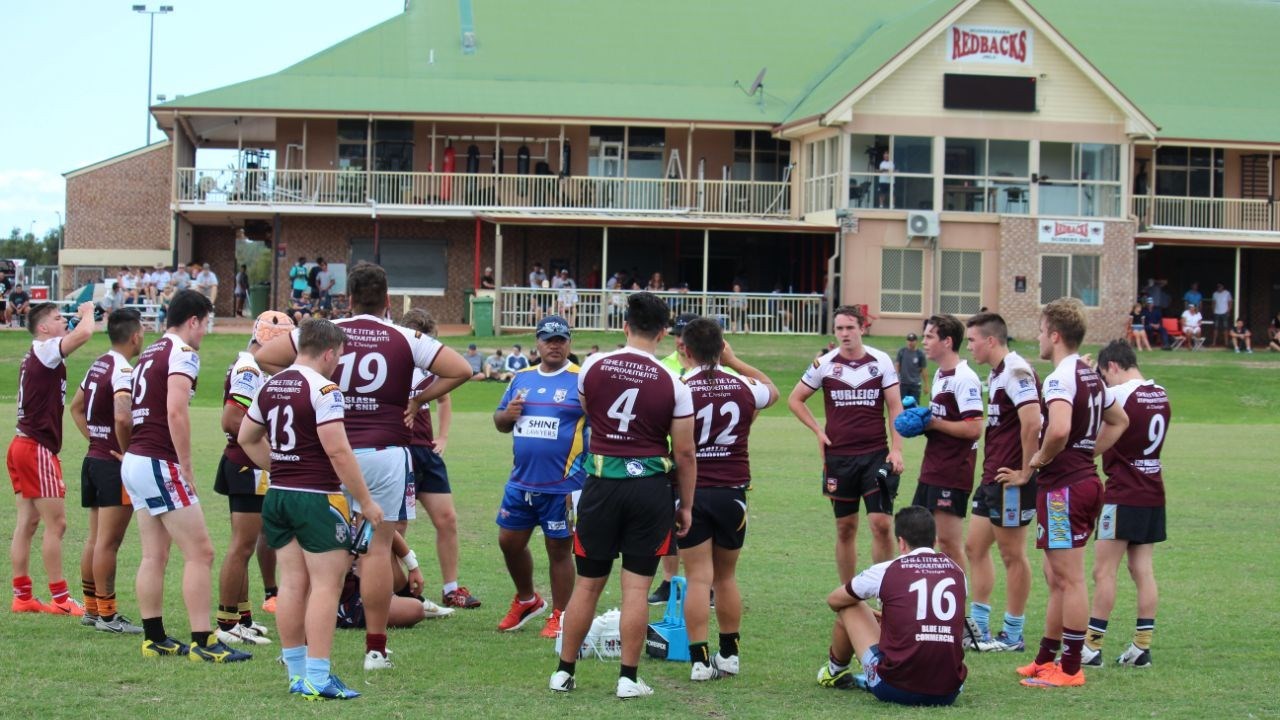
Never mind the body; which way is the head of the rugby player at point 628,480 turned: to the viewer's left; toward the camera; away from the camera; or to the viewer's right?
away from the camera

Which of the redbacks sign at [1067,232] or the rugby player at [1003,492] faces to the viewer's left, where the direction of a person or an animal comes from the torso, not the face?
the rugby player

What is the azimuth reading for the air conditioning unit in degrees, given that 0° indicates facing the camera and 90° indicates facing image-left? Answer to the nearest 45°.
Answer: approximately 0°

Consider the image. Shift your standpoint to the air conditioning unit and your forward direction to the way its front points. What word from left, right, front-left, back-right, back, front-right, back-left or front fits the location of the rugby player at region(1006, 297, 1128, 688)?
front

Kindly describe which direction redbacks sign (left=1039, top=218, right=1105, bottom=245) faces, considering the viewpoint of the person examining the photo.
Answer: facing the viewer

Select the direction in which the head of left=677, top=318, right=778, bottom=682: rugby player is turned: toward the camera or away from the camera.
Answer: away from the camera

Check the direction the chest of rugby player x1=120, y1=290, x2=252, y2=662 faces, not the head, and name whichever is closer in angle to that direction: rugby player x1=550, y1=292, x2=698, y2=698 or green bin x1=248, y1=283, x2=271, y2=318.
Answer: the green bin

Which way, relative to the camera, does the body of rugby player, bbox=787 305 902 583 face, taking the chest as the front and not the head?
toward the camera

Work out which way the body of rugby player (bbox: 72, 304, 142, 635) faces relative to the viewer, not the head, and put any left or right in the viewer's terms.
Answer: facing away from the viewer and to the right of the viewer

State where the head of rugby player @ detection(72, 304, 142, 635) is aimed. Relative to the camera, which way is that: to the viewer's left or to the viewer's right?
to the viewer's right

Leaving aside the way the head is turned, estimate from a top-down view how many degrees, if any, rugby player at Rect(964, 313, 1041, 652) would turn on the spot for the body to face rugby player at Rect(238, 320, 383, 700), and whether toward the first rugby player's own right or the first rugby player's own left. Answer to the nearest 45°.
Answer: approximately 45° to the first rugby player's own left

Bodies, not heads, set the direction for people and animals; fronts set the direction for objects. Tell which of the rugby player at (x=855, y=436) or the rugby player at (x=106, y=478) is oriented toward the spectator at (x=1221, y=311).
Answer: the rugby player at (x=106, y=478)

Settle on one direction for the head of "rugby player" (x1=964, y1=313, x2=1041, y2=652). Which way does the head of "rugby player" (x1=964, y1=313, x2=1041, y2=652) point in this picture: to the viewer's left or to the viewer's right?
to the viewer's left

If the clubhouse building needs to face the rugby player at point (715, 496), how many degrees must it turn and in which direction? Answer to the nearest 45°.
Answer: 0° — it already faces them

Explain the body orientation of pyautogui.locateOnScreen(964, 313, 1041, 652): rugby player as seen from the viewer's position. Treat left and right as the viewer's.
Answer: facing to the left of the viewer

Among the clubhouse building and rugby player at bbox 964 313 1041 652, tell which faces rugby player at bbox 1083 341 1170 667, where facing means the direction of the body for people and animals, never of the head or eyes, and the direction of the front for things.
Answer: the clubhouse building

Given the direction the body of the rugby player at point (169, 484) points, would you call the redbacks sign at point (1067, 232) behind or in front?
in front
